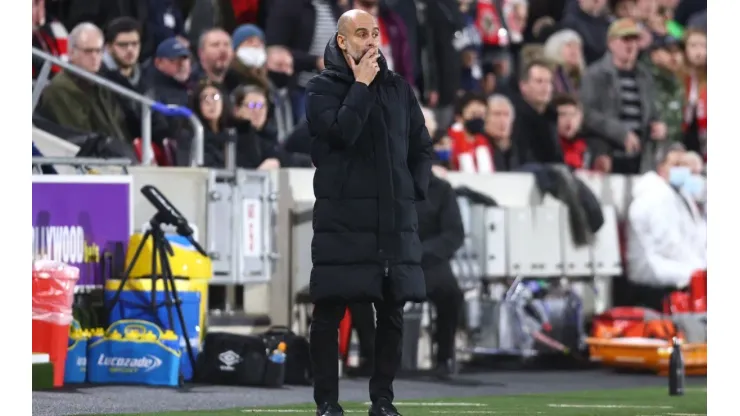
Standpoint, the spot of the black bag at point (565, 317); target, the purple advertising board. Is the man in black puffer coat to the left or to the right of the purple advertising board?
left

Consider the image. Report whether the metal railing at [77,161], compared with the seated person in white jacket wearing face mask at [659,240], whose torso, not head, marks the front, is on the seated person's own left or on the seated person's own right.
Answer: on the seated person's own right
